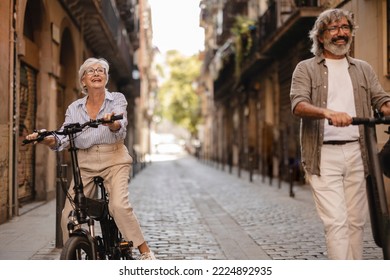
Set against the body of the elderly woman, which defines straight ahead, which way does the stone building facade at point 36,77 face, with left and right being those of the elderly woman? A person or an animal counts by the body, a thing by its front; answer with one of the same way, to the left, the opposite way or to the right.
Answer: to the left

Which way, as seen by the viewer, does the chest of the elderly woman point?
toward the camera

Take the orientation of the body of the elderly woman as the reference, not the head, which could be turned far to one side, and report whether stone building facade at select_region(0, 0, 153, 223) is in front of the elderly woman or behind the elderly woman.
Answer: behind

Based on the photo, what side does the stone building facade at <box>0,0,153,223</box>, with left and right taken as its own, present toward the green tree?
left

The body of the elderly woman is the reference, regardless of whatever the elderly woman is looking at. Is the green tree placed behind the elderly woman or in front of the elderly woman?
behind

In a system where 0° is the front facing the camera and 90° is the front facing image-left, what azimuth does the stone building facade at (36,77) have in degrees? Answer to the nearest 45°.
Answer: approximately 270°

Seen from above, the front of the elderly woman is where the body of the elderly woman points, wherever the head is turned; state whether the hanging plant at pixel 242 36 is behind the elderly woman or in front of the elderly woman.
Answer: behind

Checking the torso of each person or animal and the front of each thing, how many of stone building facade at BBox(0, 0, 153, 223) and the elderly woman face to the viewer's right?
1
